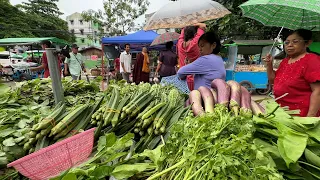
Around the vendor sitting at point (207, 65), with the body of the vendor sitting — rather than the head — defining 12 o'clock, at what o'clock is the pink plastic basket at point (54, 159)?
The pink plastic basket is roughly at 10 o'clock from the vendor sitting.

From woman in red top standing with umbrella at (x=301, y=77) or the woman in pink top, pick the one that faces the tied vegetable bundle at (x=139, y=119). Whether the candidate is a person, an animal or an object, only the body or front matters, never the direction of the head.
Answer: the woman in red top standing with umbrella

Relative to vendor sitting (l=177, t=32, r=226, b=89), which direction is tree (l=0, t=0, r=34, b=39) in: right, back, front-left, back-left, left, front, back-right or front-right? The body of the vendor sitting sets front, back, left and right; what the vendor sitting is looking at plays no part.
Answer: front-right

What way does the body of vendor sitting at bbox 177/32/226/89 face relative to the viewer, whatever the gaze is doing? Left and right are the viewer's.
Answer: facing to the left of the viewer

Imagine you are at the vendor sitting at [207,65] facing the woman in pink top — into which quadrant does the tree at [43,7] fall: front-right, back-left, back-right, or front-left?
front-left

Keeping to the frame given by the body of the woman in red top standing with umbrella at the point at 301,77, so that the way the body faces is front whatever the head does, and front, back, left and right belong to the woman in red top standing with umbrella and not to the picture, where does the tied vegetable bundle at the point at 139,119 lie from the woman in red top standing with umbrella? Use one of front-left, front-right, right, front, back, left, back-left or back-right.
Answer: front

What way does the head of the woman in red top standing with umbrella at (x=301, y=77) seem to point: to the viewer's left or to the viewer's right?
to the viewer's left

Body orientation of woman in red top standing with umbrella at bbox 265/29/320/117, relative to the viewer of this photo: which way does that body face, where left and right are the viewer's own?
facing the viewer and to the left of the viewer
